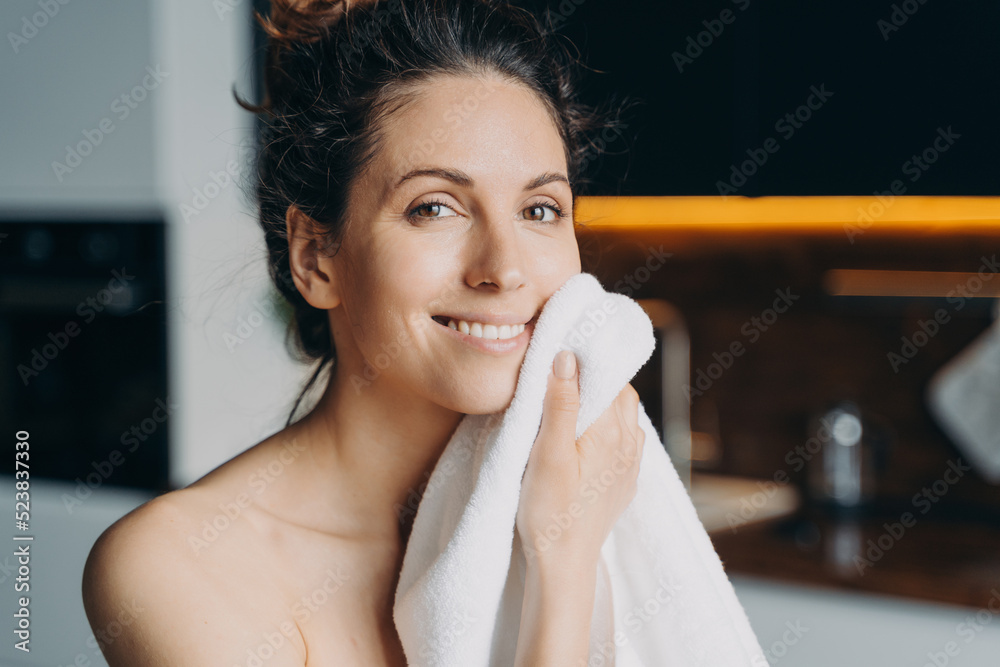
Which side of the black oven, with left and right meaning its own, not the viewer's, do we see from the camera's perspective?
front

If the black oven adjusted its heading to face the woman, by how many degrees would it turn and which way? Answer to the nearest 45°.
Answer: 0° — it already faces them

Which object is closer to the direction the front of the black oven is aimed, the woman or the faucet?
the woman

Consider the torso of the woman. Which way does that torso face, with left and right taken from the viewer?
facing the viewer and to the right of the viewer

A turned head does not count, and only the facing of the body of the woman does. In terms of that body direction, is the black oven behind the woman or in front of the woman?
behind

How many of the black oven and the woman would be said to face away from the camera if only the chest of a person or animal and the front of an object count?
0

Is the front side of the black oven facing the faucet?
no
